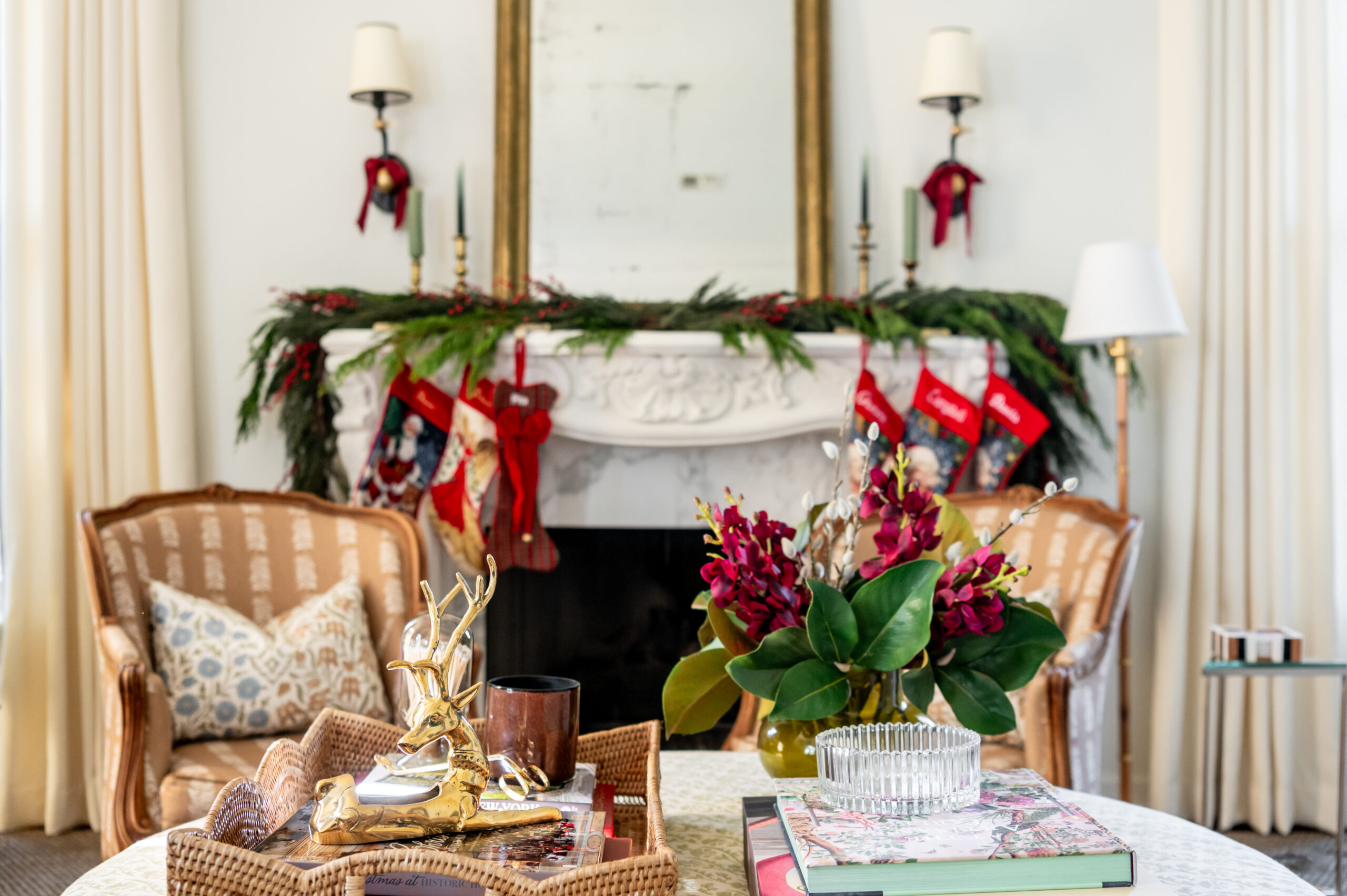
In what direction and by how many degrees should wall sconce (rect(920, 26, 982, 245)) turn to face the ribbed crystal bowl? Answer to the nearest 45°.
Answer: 0° — it already faces it

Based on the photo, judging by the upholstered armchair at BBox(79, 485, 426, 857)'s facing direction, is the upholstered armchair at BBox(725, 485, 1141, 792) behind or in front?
in front

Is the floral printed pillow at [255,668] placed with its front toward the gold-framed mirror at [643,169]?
no

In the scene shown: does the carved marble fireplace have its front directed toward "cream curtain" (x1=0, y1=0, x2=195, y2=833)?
no

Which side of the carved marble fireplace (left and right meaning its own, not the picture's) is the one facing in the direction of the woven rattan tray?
front

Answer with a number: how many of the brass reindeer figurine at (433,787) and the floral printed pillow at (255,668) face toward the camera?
1

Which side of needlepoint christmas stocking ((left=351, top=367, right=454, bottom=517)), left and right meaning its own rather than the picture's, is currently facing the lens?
front

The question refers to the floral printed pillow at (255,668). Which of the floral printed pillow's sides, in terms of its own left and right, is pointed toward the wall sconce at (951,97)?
left

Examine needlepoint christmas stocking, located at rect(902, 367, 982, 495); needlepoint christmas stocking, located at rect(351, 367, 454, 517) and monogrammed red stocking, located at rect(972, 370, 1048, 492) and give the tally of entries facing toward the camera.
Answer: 3

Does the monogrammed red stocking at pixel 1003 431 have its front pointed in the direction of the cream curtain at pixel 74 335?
no

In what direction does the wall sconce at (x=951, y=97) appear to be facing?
toward the camera

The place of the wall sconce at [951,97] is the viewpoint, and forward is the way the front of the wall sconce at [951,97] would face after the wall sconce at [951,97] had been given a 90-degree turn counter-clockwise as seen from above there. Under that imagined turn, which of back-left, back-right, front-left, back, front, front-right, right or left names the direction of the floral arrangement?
right

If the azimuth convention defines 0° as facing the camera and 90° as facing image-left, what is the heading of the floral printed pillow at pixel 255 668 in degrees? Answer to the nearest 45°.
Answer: approximately 0°
